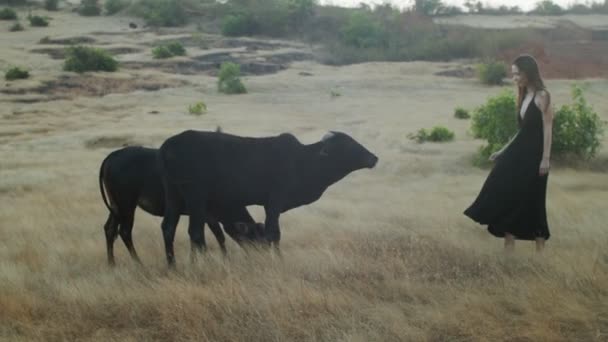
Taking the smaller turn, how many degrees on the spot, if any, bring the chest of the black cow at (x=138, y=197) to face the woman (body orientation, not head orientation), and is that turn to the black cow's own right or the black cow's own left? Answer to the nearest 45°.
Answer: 0° — it already faces them

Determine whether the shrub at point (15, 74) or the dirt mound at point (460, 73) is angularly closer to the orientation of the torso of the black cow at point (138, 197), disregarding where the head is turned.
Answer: the dirt mound

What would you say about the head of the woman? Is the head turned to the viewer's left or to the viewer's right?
to the viewer's left

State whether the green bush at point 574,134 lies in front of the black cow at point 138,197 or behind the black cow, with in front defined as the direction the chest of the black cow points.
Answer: in front

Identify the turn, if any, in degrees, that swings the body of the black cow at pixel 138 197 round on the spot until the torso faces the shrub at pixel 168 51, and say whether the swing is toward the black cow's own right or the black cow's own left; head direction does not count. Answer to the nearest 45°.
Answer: approximately 90° to the black cow's own left

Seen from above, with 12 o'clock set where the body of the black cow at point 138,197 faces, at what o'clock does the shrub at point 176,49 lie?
The shrub is roughly at 9 o'clock from the black cow.

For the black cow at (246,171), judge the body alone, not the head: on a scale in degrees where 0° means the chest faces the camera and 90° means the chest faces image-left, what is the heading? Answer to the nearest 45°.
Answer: approximately 270°

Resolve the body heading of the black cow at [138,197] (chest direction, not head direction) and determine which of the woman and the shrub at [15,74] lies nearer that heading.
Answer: the woman

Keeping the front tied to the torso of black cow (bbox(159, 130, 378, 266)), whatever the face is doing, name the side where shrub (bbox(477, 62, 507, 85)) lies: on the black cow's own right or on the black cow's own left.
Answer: on the black cow's own left

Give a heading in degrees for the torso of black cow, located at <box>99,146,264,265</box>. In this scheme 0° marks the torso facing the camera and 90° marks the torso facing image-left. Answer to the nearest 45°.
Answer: approximately 270°

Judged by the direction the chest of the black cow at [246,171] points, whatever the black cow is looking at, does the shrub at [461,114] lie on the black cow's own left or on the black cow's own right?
on the black cow's own left

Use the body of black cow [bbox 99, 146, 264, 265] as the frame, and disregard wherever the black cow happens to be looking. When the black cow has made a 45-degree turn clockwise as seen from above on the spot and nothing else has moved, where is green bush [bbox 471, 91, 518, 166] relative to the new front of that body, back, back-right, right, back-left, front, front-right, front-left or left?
left

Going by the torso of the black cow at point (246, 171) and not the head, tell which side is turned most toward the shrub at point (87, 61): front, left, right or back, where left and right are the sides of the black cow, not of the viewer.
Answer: left
